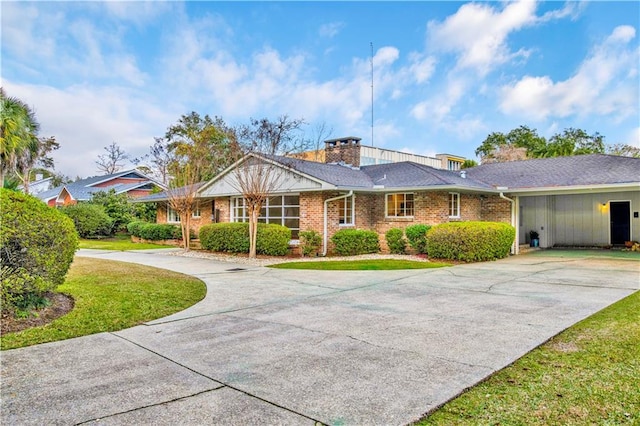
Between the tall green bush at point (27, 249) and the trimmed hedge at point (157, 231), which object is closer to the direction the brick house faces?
the tall green bush

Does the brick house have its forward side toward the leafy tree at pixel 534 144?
no

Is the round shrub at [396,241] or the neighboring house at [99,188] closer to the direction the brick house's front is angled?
the round shrub

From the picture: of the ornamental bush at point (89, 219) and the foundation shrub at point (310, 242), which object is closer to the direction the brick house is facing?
the foundation shrub

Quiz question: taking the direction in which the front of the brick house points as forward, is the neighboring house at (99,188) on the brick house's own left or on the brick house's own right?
on the brick house's own right

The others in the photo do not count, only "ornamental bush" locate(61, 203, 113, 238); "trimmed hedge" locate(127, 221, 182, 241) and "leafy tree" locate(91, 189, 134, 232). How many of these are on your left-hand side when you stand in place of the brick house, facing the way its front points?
0

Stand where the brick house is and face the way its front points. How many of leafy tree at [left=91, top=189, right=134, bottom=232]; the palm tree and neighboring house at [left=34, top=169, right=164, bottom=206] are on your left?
0

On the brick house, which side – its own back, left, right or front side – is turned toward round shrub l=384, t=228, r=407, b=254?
front

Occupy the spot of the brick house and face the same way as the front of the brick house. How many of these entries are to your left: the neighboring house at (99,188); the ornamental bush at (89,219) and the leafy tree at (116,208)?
0

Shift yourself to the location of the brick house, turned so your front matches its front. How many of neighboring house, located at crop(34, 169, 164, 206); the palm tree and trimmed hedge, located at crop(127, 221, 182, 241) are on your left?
0

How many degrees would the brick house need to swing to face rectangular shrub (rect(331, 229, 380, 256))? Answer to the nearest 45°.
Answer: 0° — it already faces it

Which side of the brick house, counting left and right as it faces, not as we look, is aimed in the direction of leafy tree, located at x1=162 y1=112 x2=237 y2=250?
right

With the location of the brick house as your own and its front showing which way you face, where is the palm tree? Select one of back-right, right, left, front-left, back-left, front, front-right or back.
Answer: front-right

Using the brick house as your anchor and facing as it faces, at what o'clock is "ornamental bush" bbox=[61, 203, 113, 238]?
The ornamental bush is roughly at 2 o'clock from the brick house.

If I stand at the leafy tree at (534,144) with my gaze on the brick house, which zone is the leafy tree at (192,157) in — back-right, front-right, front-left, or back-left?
front-right

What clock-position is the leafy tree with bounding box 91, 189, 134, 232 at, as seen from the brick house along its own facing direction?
The leafy tree is roughly at 2 o'clock from the brick house.

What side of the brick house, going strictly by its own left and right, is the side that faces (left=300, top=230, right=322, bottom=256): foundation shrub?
front

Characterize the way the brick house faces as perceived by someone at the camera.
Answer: facing the viewer and to the left of the viewer

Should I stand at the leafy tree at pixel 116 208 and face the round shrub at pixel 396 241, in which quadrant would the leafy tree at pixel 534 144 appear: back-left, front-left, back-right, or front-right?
front-left
